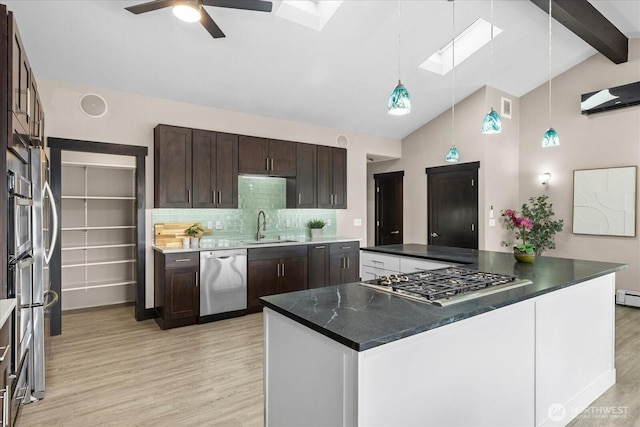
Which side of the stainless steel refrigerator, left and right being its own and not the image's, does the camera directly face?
right

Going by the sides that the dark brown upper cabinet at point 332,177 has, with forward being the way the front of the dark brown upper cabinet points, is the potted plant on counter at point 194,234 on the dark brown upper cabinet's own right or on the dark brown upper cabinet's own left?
on the dark brown upper cabinet's own right

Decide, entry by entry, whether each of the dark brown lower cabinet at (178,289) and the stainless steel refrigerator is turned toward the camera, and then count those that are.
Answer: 1

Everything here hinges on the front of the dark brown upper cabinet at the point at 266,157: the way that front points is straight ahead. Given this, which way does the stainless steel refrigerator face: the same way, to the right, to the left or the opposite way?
to the left
